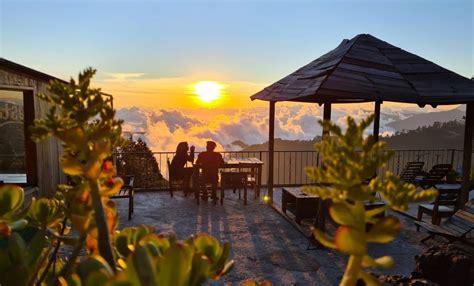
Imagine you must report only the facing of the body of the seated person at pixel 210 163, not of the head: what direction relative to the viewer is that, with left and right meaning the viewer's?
facing away from the viewer

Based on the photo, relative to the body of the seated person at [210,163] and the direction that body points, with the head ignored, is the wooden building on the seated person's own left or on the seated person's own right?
on the seated person's own left

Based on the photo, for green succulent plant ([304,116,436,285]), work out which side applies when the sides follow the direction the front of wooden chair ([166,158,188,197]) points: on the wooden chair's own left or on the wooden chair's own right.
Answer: on the wooden chair's own right

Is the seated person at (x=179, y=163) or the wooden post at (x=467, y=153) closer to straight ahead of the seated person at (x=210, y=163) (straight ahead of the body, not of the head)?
the seated person

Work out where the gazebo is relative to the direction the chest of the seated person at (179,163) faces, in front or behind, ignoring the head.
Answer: in front

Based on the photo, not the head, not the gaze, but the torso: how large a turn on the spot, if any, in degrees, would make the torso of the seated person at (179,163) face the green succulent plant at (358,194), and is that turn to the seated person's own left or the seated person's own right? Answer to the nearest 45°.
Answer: approximately 90° to the seated person's own right

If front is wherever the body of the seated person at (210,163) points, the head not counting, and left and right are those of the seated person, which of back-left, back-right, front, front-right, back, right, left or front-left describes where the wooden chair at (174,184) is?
front-left

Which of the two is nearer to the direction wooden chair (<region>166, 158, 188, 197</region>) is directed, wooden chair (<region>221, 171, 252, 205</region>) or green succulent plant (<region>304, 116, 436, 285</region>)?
the wooden chair

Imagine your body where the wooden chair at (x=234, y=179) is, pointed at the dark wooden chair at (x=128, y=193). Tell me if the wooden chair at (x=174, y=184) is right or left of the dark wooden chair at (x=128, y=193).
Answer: right

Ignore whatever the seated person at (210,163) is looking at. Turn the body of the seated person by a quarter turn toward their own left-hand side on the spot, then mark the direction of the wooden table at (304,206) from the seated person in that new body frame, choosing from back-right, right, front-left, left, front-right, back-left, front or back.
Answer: back-left

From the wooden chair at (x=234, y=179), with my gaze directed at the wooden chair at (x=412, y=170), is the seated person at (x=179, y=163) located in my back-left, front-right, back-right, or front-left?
back-left
